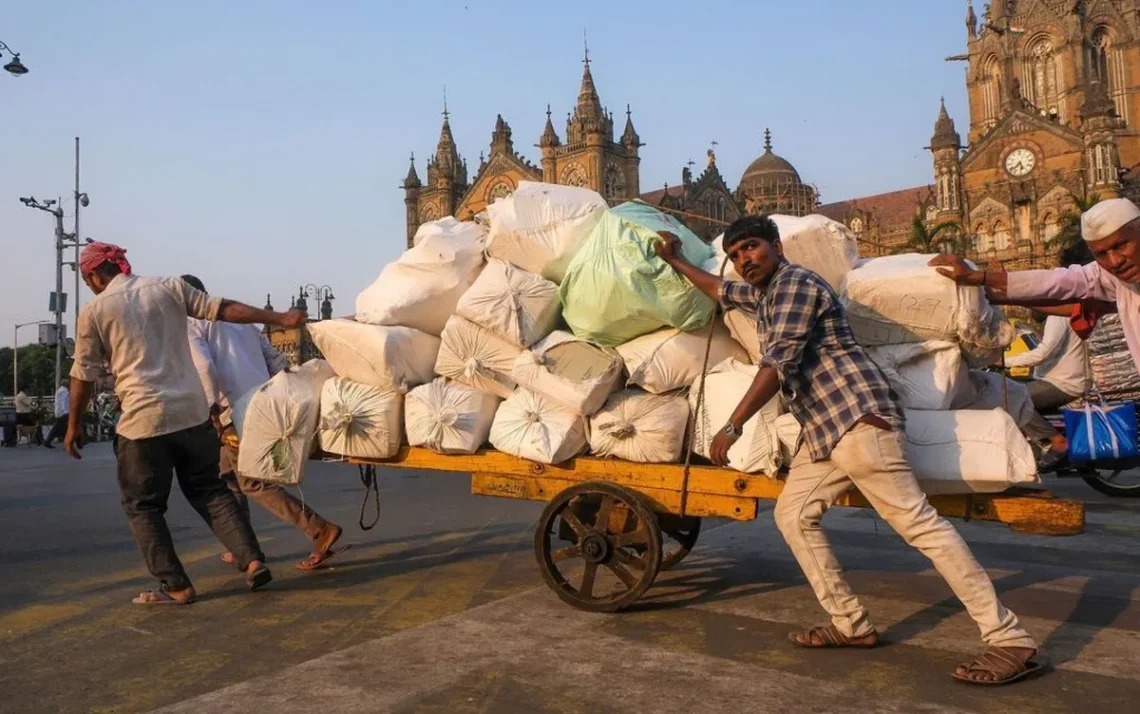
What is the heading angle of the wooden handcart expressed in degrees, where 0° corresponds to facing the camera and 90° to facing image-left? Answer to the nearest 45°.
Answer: approximately 90°

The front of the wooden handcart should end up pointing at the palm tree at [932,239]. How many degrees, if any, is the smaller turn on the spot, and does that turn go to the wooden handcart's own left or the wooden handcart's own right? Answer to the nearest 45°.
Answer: approximately 90° to the wooden handcart's own right

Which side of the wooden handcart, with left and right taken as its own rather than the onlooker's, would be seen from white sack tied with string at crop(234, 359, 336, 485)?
front

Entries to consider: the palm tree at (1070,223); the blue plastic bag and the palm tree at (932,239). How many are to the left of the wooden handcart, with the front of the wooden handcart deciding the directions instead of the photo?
0

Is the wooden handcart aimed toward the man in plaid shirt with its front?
no

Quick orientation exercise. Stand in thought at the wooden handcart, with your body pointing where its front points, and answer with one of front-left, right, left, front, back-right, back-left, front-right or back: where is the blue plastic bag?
back-right
